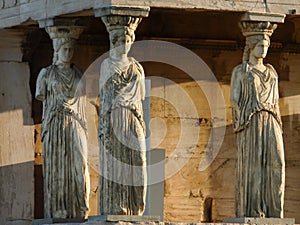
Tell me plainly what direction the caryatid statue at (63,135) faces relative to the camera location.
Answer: facing the viewer and to the right of the viewer

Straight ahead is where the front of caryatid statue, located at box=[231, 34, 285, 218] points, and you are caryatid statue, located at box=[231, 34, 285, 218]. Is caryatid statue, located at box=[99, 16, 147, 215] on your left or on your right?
on your right

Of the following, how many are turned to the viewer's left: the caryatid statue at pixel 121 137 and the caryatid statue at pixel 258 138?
0

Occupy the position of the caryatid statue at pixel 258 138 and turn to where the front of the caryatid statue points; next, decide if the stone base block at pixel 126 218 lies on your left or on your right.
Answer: on your right

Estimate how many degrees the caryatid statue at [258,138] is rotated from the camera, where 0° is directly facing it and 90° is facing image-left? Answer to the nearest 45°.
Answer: approximately 315°

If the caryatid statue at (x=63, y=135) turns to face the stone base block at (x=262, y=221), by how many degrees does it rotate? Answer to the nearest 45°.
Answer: approximately 45° to its left

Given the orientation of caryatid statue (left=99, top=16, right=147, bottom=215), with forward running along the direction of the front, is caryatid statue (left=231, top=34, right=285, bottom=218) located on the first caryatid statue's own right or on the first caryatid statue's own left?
on the first caryatid statue's own left
